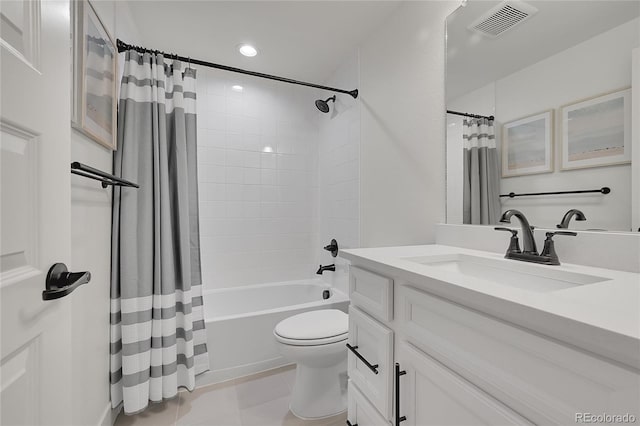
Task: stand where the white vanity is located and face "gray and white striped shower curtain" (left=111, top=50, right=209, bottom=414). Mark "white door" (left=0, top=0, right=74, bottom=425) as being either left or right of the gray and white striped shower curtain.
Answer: left

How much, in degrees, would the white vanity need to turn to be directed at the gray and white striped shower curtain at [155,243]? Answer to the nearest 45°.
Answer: approximately 45° to its right

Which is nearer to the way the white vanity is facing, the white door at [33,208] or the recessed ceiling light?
the white door

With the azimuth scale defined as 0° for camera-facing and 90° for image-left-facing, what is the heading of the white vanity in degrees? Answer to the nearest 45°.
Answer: approximately 45°

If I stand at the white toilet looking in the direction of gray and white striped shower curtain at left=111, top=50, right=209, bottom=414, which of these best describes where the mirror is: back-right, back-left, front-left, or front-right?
back-left

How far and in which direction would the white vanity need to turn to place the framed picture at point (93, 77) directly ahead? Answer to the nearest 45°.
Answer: approximately 45° to its right

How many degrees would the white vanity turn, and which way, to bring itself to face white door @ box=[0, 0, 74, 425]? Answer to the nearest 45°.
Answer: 0° — it already faces it
